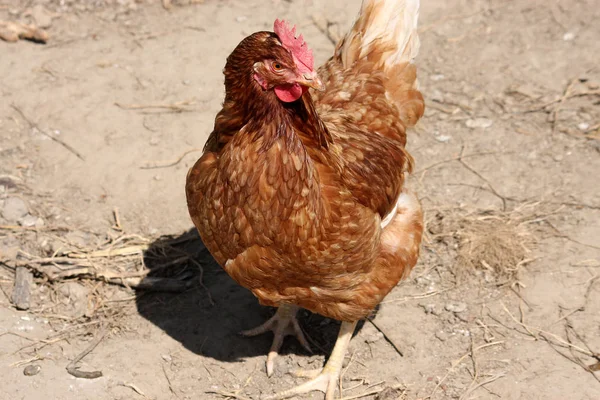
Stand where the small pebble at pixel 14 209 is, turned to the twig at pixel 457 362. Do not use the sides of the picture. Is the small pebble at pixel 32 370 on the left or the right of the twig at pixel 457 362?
right

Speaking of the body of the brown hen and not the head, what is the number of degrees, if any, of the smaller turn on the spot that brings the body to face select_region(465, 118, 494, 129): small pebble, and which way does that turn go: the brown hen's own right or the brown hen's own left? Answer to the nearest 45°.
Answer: approximately 180°

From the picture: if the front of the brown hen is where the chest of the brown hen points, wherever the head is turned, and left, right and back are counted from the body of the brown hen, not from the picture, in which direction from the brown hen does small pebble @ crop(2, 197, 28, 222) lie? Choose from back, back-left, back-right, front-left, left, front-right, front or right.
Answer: right

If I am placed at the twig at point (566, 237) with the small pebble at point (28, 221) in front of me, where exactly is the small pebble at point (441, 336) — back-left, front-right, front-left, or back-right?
front-left

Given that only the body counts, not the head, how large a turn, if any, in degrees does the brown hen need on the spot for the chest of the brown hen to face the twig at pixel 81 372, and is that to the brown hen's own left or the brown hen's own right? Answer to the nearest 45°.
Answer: approximately 45° to the brown hen's own right

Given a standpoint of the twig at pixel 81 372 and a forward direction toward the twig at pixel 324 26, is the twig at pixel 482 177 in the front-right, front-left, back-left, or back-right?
front-right

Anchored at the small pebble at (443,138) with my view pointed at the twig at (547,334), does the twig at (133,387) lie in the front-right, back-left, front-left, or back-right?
front-right

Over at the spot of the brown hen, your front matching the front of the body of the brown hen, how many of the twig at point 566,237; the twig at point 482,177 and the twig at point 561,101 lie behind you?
3

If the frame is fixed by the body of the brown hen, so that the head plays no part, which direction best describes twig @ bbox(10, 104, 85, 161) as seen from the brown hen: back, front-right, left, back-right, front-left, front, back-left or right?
right

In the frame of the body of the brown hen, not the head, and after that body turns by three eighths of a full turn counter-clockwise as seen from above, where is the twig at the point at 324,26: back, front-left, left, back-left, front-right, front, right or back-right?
left

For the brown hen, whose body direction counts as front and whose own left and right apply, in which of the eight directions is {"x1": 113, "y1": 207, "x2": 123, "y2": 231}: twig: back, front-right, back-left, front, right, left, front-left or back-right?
right

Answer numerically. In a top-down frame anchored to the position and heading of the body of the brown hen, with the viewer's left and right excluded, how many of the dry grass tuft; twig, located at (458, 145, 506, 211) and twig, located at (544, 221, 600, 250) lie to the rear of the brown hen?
3

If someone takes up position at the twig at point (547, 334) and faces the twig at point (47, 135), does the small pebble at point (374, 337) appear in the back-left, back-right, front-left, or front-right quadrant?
front-left

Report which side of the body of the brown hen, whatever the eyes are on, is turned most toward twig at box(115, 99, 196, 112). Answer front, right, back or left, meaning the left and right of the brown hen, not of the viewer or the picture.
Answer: right

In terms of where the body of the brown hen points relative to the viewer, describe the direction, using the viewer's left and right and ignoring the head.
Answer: facing the viewer and to the left of the viewer

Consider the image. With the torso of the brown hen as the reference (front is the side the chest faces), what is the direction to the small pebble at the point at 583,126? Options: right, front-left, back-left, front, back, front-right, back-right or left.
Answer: back
